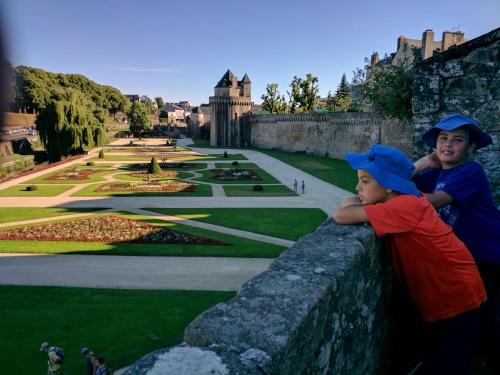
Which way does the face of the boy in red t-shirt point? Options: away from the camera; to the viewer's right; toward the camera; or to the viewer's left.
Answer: to the viewer's left

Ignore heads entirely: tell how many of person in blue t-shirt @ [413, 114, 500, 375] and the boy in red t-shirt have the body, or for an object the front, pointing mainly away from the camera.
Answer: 0

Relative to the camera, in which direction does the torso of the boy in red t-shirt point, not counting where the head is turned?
to the viewer's left

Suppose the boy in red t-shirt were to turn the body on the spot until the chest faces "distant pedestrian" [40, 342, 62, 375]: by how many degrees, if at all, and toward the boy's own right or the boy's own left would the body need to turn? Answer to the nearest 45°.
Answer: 0° — they already face them

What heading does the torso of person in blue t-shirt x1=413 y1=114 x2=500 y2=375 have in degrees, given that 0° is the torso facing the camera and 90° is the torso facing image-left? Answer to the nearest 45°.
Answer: approximately 45°

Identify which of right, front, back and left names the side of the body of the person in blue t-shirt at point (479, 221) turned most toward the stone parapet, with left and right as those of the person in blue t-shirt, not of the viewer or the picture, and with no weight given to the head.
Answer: front

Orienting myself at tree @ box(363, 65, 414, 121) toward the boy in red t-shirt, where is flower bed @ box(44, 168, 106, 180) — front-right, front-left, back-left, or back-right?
back-right

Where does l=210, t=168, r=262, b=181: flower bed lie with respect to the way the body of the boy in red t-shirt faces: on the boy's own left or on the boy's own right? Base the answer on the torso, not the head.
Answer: on the boy's own right

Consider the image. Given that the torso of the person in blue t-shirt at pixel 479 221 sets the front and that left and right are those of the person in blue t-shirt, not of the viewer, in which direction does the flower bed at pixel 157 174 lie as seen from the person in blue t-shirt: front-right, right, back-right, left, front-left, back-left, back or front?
right

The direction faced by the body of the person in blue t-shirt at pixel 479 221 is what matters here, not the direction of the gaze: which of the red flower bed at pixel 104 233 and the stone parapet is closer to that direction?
the stone parapet

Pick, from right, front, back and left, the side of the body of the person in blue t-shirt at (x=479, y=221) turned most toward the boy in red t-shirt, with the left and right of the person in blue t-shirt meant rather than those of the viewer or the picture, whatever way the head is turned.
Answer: front

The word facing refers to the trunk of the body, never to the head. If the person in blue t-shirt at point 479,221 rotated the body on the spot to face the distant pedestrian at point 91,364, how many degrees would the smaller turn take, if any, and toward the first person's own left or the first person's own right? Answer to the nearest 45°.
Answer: approximately 45° to the first person's own right

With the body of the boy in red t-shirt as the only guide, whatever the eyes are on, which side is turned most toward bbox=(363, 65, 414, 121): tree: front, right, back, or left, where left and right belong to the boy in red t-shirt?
right
